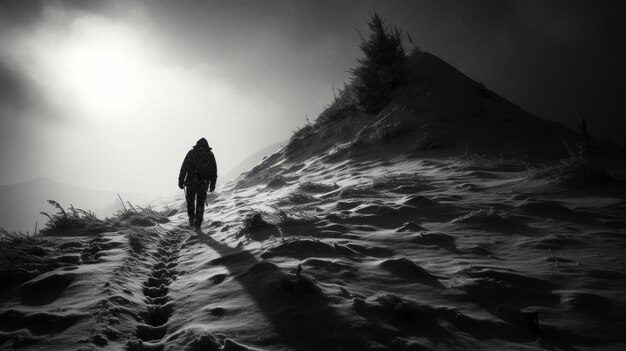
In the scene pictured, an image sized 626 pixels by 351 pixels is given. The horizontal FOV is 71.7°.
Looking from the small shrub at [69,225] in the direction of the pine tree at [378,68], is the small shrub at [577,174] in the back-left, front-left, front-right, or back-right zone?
front-right

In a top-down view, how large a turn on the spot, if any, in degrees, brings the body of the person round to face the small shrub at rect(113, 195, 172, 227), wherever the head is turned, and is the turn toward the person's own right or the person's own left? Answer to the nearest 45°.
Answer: approximately 90° to the person's own left

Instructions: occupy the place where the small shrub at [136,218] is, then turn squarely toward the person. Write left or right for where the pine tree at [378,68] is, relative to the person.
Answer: left

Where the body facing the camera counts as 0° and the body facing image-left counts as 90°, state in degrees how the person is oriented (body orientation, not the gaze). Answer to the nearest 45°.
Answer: approximately 180°

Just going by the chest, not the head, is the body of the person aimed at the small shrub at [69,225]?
no

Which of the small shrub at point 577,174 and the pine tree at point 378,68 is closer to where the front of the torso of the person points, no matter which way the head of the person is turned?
the pine tree

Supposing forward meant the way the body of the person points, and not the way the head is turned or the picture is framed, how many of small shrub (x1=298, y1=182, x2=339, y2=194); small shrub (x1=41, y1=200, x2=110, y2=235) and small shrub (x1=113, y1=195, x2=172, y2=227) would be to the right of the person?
1

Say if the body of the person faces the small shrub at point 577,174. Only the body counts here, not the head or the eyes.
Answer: no

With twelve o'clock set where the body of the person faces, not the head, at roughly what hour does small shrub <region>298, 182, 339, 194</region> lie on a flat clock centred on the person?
The small shrub is roughly at 3 o'clock from the person.

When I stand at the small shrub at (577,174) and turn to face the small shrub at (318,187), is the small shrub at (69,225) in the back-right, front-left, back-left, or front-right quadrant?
front-left

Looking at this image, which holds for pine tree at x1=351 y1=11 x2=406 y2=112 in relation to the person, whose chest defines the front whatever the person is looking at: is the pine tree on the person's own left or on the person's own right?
on the person's own right

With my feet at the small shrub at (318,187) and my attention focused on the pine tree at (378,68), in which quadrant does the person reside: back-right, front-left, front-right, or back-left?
back-left
